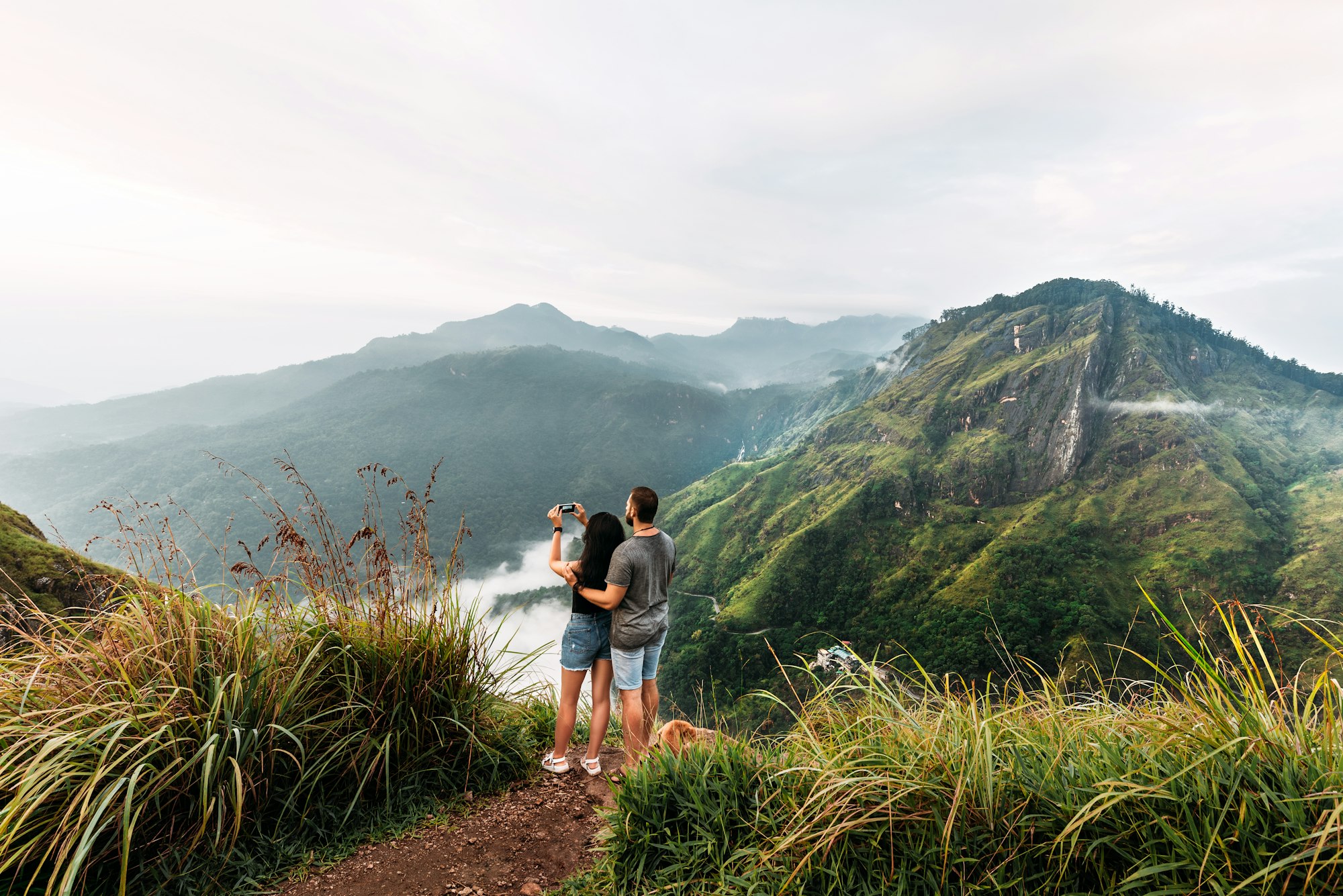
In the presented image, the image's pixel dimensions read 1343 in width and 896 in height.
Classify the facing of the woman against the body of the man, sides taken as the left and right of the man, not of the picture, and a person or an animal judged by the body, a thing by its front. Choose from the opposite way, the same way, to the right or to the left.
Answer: the same way

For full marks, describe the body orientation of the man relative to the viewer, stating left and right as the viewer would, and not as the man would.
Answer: facing away from the viewer and to the left of the viewer

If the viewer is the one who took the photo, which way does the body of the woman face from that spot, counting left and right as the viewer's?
facing away from the viewer and to the left of the viewer

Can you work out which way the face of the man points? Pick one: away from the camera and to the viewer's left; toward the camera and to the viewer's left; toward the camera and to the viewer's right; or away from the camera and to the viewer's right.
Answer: away from the camera and to the viewer's left

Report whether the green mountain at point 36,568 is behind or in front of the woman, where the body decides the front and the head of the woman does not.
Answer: in front

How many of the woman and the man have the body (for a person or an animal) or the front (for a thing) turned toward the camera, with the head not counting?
0
